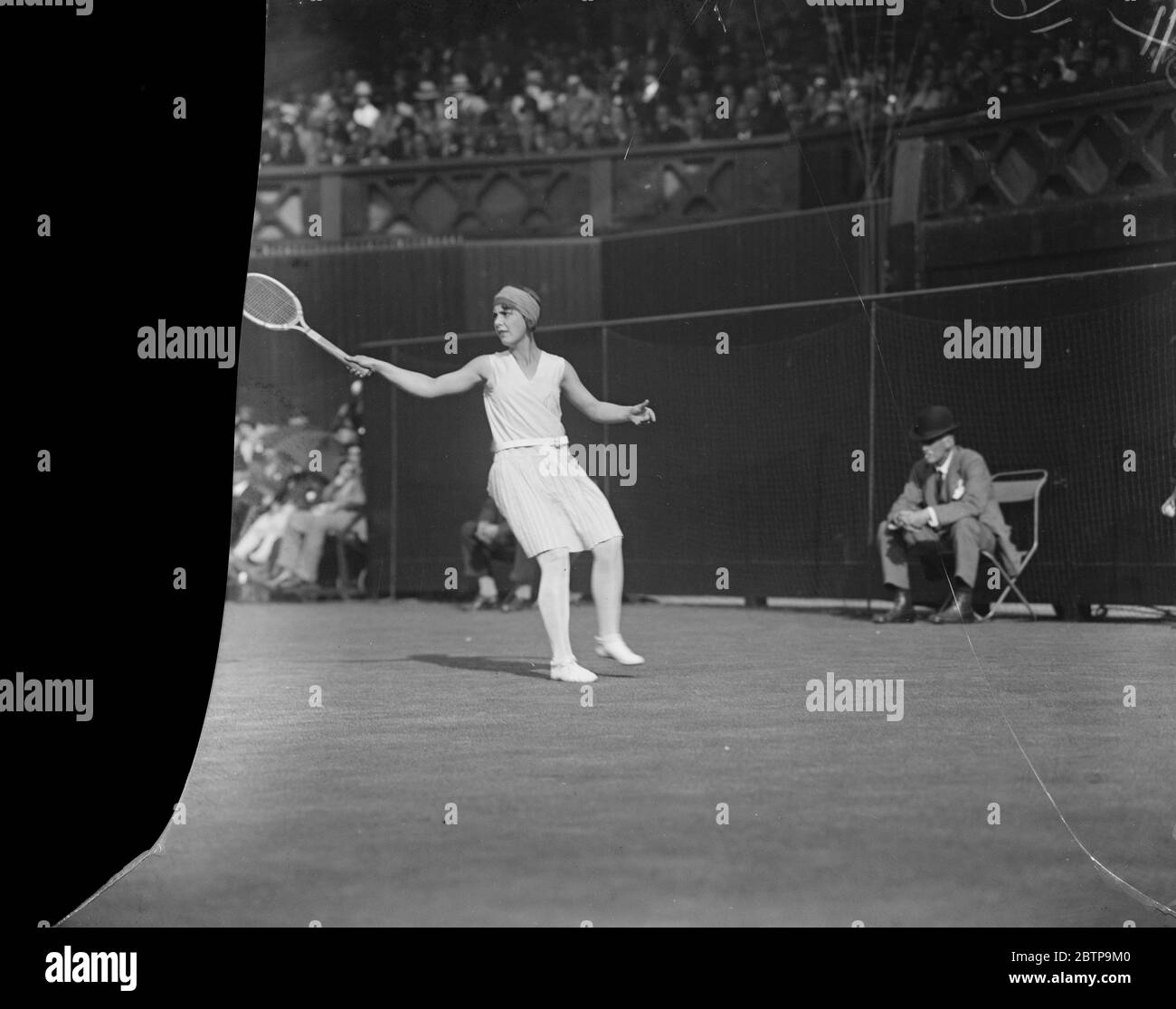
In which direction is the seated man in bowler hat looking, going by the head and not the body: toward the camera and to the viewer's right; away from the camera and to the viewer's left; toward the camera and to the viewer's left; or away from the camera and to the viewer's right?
toward the camera and to the viewer's left

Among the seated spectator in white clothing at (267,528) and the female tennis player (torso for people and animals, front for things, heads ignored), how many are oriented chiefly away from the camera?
0

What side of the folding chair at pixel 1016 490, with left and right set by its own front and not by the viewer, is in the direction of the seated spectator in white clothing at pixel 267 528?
front

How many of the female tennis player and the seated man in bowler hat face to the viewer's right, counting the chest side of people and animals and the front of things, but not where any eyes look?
0

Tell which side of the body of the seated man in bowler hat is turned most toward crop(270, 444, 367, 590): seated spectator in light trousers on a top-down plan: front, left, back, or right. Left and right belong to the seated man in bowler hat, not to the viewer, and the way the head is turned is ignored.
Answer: front

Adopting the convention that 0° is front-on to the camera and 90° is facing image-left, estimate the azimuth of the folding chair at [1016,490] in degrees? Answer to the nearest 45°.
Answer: approximately 45°
